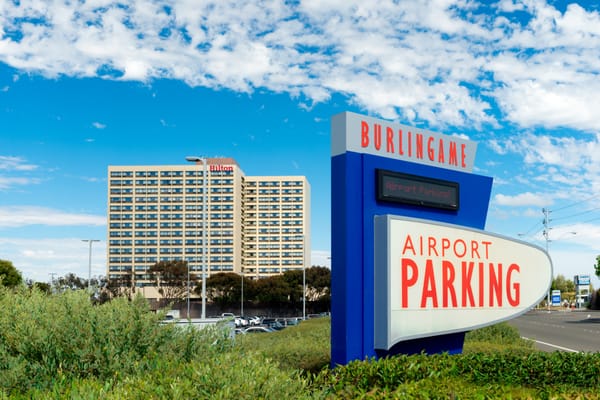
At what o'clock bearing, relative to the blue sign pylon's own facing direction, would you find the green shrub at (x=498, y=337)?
The green shrub is roughly at 8 o'clock from the blue sign pylon.

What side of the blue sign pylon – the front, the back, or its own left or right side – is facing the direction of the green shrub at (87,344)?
right
